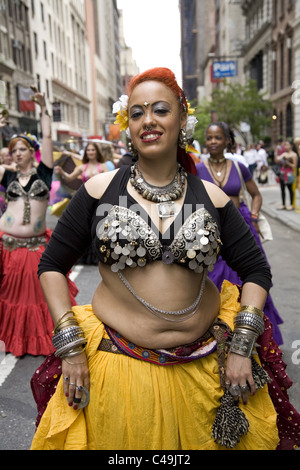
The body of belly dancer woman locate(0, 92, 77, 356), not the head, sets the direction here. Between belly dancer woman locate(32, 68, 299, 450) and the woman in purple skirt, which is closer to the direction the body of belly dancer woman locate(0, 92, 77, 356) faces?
the belly dancer woman

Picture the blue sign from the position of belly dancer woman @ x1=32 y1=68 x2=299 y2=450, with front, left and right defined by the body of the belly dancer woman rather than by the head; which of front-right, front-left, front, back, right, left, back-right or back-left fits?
back

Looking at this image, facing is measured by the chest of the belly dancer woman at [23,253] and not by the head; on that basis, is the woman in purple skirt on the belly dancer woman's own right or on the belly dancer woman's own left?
on the belly dancer woman's own left

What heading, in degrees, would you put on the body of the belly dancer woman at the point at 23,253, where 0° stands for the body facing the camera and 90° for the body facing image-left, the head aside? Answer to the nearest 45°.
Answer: approximately 0°

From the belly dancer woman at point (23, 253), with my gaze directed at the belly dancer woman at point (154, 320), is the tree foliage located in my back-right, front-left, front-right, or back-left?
back-left

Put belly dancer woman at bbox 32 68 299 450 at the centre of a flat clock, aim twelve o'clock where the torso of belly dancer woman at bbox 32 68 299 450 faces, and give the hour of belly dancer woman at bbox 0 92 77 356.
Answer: belly dancer woman at bbox 0 92 77 356 is roughly at 5 o'clock from belly dancer woman at bbox 32 68 299 450.

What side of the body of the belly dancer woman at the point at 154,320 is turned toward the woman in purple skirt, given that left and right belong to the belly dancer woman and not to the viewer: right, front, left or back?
back

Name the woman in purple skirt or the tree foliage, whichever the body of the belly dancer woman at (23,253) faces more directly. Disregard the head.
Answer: the woman in purple skirt

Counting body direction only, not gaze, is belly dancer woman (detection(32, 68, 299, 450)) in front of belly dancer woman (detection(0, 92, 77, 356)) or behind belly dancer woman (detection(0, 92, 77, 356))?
in front

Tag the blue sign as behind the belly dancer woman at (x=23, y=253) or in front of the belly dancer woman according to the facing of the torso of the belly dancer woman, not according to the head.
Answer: behind

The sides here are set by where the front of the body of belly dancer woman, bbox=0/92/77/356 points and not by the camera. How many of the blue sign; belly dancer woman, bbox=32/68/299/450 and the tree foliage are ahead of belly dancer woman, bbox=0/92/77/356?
1

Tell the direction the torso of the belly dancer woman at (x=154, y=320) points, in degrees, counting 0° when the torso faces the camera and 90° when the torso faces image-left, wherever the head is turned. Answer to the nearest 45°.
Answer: approximately 0°

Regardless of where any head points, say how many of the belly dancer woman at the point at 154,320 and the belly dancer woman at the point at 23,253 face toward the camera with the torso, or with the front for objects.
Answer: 2

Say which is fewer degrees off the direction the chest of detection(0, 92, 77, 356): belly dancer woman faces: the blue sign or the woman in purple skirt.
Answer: the woman in purple skirt
